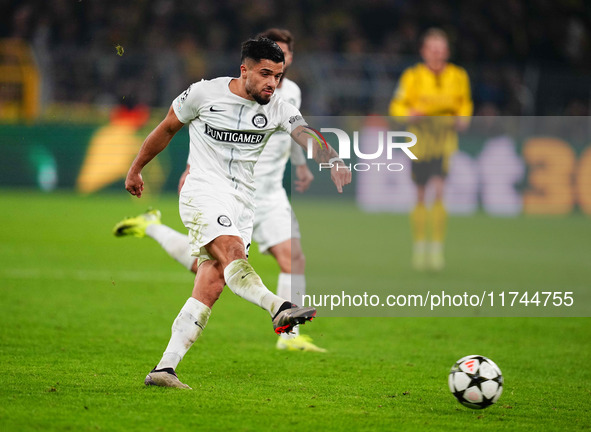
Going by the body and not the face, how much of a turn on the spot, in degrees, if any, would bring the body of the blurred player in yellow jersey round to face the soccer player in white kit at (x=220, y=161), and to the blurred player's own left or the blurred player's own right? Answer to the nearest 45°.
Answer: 0° — they already face them

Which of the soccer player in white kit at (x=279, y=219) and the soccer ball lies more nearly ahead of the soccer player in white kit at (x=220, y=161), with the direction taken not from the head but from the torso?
the soccer ball

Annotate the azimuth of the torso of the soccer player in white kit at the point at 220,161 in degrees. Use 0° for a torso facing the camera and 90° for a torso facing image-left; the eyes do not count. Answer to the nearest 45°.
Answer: approximately 315°

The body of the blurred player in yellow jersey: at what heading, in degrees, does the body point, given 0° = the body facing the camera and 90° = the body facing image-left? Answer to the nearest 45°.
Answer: approximately 0°

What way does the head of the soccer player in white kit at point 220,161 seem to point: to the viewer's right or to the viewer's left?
to the viewer's right
